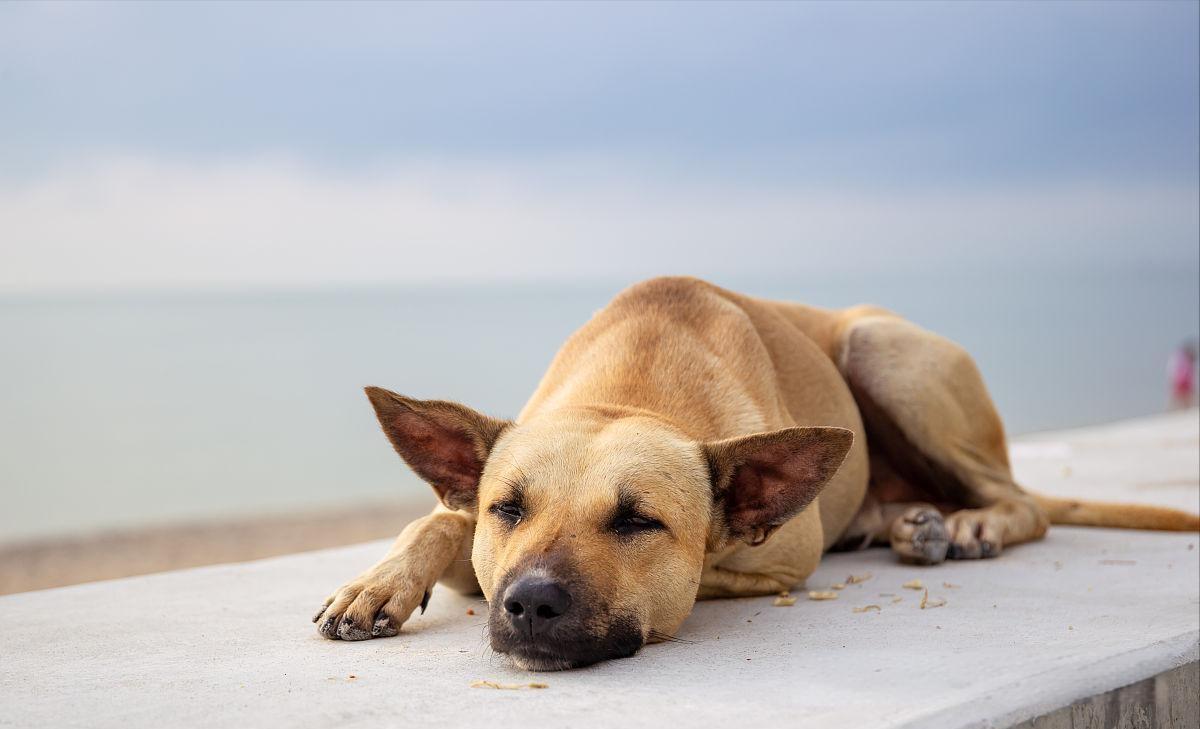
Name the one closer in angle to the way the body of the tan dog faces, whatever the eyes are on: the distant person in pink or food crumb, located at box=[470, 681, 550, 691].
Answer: the food crumb

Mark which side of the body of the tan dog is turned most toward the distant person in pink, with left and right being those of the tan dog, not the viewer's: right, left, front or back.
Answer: back

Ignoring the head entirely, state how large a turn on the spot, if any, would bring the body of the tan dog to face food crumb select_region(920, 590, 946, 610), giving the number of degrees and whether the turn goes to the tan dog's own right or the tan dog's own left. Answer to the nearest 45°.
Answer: approximately 135° to the tan dog's own left

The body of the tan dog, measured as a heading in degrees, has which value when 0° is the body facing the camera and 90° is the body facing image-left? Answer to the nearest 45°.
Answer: approximately 45°

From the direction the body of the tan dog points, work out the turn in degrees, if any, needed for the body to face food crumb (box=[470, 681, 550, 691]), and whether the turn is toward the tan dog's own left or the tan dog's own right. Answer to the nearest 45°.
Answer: approximately 45° to the tan dog's own left
